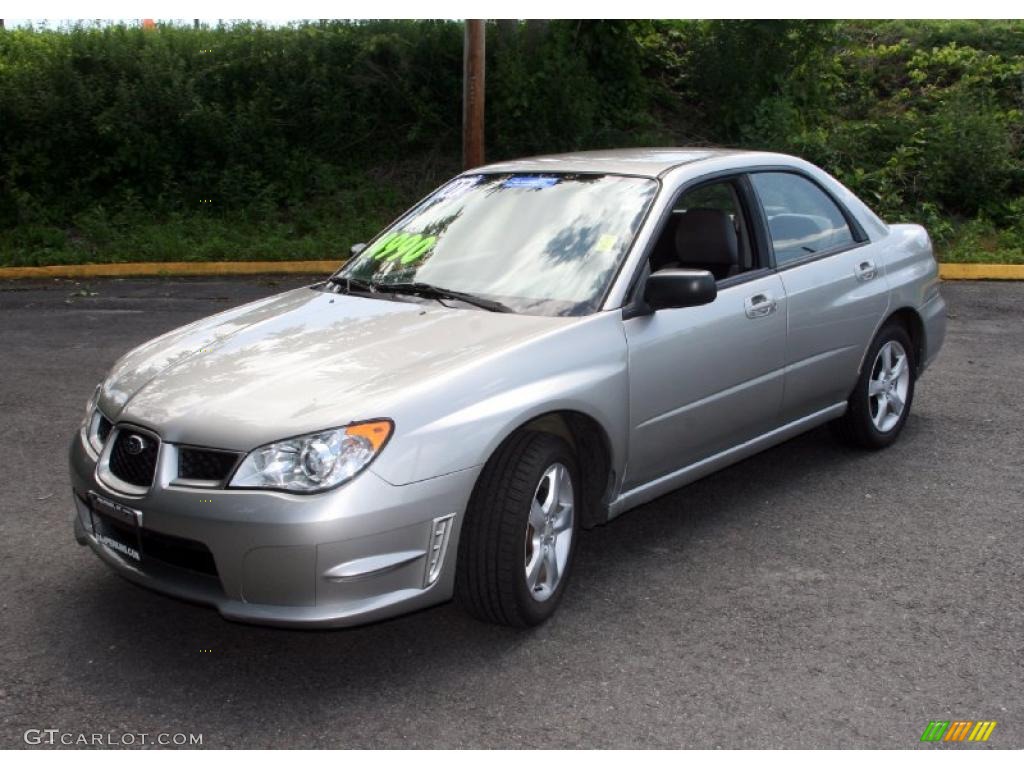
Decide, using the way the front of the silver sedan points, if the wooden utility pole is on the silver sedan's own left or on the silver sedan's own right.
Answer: on the silver sedan's own right

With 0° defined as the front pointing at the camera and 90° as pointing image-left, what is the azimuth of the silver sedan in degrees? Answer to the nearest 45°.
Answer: approximately 45°

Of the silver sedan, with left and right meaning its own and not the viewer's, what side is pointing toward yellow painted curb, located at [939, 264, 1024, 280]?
back

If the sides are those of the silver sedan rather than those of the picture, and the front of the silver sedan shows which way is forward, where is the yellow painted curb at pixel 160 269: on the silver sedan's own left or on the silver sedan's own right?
on the silver sedan's own right

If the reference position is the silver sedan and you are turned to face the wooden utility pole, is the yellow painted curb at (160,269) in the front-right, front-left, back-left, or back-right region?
front-left
